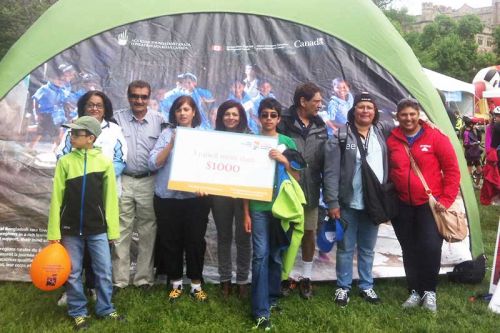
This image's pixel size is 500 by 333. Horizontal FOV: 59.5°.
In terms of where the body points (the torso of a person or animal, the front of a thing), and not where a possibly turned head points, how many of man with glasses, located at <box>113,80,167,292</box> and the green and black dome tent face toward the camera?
2

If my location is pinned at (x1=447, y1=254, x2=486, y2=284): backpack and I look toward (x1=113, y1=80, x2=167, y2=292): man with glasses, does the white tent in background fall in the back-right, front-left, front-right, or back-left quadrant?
back-right

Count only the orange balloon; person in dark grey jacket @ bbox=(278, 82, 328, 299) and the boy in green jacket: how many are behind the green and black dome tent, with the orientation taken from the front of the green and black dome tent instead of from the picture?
0

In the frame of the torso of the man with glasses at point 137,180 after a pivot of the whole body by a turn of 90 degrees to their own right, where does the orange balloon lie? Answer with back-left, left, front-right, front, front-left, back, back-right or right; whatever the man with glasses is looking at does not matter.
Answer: front-left

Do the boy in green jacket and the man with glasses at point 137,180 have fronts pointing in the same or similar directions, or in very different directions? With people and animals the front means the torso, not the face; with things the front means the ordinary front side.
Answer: same or similar directions

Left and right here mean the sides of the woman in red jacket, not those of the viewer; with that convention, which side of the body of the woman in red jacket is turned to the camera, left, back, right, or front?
front

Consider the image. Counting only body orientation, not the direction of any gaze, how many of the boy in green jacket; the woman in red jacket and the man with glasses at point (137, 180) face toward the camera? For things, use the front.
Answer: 3

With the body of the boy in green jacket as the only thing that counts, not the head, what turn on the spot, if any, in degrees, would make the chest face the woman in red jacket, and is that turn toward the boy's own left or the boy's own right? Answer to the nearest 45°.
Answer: approximately 90° to the boy's own left

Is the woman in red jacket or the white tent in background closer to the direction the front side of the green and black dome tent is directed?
the woman in red jacket

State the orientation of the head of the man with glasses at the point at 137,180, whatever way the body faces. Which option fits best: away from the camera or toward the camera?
toward the camera

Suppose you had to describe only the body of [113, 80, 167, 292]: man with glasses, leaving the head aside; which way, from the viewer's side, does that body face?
toward the camera

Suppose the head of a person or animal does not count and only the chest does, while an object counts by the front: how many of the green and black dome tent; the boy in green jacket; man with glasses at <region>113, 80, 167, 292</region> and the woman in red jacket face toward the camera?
4

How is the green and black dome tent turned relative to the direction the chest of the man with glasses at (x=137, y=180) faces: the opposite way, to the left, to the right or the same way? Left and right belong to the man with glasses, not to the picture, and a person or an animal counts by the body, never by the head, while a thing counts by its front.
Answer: the same way

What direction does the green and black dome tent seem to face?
toward the camera

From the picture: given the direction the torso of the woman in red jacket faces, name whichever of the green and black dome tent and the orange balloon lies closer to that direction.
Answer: the orange balloon

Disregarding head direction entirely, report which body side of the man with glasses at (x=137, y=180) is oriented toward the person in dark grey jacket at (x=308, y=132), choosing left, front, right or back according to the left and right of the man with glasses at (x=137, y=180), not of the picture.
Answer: left

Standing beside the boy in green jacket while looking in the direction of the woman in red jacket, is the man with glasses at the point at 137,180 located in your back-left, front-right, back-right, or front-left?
front-left

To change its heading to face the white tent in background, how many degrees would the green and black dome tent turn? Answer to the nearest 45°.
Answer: approximately 135° to its left

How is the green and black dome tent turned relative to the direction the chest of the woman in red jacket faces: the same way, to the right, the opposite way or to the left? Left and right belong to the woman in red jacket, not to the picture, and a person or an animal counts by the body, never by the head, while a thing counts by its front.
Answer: the same way

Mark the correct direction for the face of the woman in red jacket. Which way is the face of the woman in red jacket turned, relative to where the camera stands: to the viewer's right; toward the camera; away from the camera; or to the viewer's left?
toward the camera
